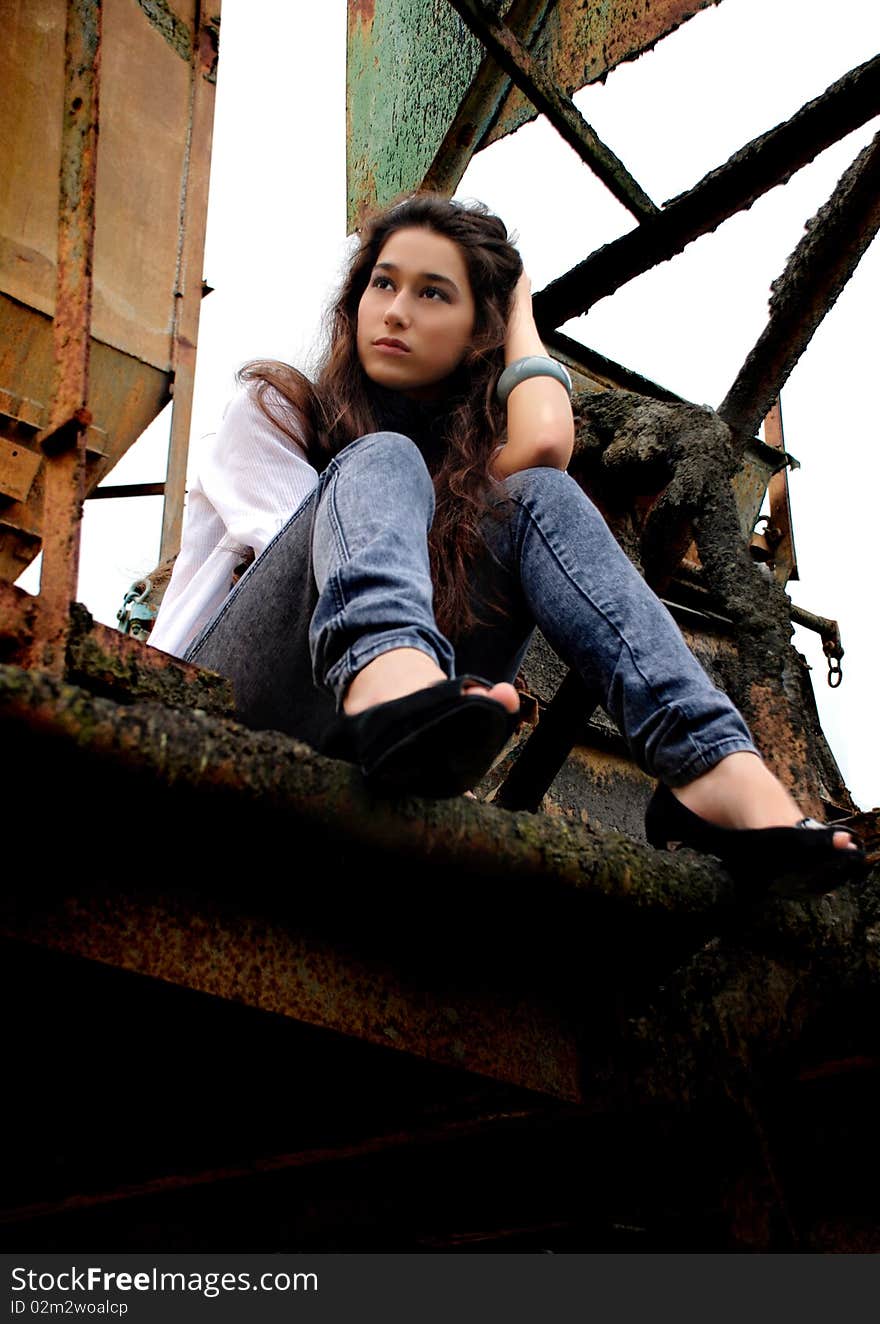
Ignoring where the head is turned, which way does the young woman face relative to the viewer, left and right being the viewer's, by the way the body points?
facing the viewer and to the right of the viewer

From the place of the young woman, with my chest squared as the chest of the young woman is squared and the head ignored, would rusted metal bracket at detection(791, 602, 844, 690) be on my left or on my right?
on my left

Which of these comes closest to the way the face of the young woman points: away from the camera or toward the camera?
toward the camera
